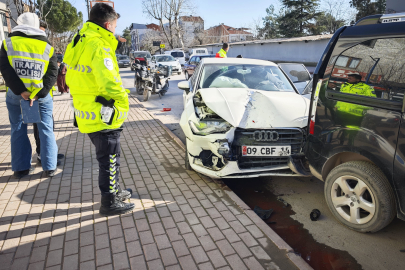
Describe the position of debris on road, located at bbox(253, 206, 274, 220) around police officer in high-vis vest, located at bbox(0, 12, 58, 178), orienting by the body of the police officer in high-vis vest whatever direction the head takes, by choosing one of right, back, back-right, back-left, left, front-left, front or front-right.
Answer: back-right

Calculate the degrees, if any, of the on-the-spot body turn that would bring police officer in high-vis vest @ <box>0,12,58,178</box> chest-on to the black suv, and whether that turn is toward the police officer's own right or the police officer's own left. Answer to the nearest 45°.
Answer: approximately 135° to the police officer's own right

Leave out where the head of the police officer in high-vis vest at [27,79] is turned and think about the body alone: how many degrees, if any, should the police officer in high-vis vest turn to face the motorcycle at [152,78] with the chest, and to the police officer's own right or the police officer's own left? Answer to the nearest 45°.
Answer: approximately 45° to the police officer's own right

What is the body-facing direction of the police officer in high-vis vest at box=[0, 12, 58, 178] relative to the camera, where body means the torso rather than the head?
away from the camera

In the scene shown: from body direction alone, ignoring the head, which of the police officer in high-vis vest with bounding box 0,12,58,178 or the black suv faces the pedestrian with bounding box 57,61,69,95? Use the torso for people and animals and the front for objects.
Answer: the police officer in high-vis vest

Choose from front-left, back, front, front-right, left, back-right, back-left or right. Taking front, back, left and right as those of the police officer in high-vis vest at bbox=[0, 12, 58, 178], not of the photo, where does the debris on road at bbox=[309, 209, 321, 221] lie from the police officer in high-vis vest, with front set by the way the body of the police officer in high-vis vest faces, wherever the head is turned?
back-right

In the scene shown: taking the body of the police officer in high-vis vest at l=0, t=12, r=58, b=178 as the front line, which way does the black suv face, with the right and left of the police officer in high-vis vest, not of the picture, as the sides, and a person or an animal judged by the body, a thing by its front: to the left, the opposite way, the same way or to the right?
the opposite way

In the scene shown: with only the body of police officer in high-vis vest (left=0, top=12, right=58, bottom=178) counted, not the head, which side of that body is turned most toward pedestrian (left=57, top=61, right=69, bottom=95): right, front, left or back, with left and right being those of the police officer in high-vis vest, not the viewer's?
front

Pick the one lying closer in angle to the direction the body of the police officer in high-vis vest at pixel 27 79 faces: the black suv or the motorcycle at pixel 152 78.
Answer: the motorcycle

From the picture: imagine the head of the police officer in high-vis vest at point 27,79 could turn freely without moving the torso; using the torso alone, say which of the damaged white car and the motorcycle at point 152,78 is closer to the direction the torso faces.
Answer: the motorcycle

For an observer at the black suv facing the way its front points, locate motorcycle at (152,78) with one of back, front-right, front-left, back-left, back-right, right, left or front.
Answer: back

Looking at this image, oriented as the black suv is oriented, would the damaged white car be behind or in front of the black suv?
behind

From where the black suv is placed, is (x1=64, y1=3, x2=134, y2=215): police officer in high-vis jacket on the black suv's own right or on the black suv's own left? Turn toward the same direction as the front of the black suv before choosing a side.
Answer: on the black suv's own right

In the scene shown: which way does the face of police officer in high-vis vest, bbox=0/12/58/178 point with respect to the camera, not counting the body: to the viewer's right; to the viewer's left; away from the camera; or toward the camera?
away from the camera
